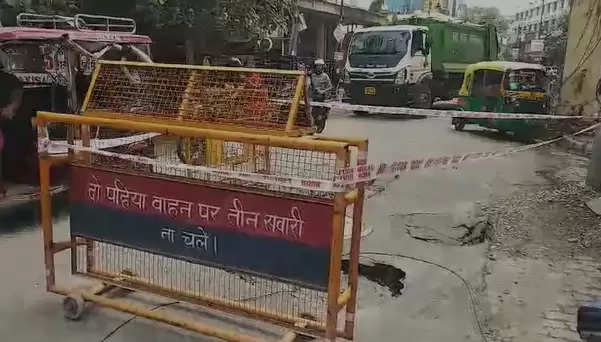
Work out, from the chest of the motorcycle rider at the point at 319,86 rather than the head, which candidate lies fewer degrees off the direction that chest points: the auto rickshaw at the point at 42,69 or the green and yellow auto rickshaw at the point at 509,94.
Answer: the auto rickshaw

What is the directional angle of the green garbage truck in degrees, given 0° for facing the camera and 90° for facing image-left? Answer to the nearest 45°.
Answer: approximately 45°

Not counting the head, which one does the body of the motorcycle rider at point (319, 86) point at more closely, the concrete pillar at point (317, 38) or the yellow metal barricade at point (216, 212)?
the yellow metal barricade

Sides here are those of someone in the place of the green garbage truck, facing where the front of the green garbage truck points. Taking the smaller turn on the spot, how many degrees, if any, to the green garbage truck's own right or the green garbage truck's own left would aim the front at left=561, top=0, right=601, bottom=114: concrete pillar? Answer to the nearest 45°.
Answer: approximately 90° to the green garbage truck's own left

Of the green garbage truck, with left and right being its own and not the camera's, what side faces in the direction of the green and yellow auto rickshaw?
left

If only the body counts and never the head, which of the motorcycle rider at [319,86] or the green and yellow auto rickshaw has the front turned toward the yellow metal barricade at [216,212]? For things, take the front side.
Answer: the motorcycle rider

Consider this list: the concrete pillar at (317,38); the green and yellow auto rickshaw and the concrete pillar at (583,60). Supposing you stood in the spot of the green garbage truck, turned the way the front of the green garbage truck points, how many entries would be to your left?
2
